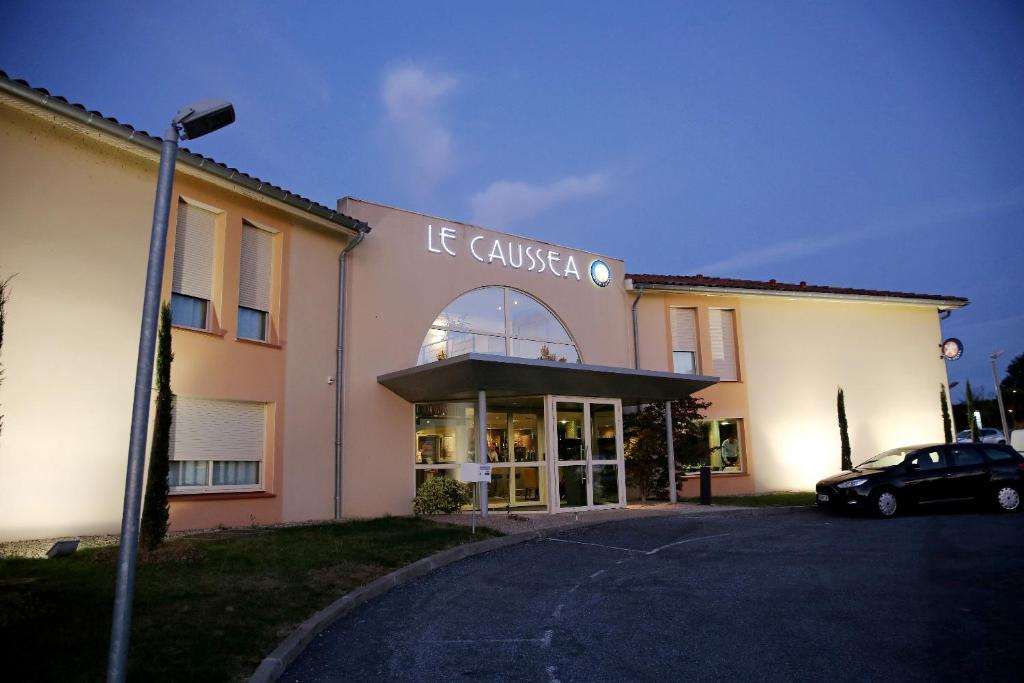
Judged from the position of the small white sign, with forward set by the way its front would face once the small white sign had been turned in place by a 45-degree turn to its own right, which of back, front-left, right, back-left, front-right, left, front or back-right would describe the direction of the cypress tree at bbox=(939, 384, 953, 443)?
back

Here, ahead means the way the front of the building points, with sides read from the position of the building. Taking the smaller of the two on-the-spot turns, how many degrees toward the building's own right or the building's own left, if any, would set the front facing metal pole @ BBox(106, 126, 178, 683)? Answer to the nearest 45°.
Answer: approximately 45° to the building's own right

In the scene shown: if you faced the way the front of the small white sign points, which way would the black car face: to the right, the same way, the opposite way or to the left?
to the right

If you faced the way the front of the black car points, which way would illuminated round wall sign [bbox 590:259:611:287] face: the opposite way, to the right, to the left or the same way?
to the left

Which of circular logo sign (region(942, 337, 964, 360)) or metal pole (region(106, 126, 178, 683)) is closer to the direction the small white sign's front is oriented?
the metal pole

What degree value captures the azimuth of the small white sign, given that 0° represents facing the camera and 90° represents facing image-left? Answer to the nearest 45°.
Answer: approximately 0°

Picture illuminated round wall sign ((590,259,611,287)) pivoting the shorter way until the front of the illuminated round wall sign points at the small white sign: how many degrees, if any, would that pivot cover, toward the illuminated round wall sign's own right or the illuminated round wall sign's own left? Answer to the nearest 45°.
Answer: approximately 45° to the illuminated round wall sign's own right

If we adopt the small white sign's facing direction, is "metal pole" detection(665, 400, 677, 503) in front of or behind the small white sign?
behind

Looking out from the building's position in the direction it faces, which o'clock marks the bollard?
The bollard is roughly at 10 o'clock from the building.

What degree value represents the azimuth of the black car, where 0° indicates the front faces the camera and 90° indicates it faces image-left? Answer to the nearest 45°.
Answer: approximately 45°

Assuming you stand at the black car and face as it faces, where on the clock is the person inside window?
The person inside window is roughly at 3 o'clock from the black car.
